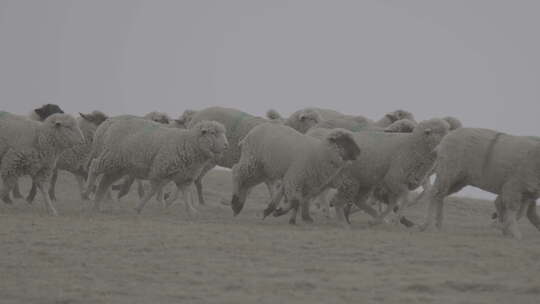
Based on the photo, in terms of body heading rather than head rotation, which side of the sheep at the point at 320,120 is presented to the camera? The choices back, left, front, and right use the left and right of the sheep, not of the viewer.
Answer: right

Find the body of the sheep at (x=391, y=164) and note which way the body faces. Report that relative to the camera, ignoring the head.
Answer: to the viewer's right

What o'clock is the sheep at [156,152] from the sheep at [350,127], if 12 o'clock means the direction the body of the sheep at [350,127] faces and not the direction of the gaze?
the sheep at [156,152] is roughly at 5 o'clock from the sheep at [350,127].

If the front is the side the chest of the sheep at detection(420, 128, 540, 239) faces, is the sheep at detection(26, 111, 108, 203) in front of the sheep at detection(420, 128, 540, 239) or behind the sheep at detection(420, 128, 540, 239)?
behind

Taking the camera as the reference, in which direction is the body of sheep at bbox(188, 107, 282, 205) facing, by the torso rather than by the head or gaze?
to the viewer's right

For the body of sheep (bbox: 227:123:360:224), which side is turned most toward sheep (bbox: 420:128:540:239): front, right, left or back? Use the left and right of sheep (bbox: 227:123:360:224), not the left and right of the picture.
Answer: front

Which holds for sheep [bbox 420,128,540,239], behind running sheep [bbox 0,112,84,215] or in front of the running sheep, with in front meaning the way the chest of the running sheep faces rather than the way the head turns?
in front

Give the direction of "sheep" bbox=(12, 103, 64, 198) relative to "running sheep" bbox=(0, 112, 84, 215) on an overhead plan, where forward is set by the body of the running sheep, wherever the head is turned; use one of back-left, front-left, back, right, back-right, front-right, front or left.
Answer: left

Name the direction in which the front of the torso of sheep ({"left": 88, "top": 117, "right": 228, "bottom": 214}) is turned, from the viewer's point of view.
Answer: to the viewer's right

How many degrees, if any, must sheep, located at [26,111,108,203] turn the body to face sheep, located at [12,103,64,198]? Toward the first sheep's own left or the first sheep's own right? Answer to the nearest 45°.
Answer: approximately 135° to the first sheep's own left

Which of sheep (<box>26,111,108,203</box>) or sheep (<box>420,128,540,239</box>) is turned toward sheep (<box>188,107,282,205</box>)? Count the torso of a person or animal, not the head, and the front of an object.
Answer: sheep (<box>26,111,108,203</box>)

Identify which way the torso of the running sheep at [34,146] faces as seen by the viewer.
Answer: to the viewer's right

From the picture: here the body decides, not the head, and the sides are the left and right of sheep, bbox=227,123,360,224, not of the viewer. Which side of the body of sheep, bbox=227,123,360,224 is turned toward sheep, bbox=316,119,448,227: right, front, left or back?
front
